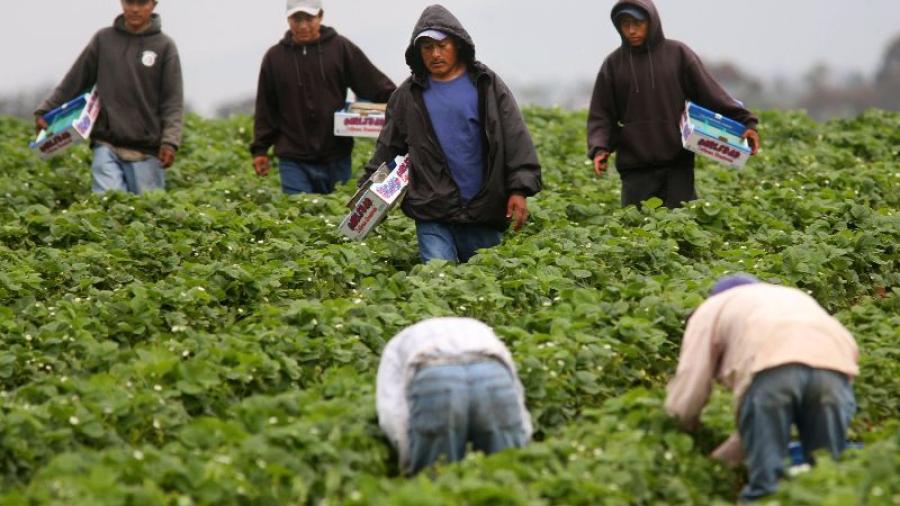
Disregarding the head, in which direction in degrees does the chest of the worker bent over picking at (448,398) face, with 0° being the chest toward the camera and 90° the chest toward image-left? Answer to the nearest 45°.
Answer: approximately 180°

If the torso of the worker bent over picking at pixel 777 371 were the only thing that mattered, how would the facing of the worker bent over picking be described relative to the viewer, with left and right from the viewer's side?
facing away from the viewer and to the left of the viewer

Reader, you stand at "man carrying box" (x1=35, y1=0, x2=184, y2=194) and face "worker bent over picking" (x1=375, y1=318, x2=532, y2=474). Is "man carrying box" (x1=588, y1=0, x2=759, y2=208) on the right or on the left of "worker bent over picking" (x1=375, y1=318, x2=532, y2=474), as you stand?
left

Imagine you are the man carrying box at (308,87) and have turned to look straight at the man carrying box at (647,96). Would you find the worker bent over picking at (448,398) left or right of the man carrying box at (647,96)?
right

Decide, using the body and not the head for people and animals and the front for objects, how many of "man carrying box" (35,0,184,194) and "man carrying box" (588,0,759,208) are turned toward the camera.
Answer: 2

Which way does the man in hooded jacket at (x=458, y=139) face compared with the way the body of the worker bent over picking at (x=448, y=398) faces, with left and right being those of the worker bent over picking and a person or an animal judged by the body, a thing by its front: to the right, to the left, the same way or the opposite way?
the opposite way

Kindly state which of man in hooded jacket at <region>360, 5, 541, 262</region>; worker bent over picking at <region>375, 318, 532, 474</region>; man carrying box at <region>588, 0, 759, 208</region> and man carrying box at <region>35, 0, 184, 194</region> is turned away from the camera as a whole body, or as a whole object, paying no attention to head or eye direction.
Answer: the worker bent over picking
